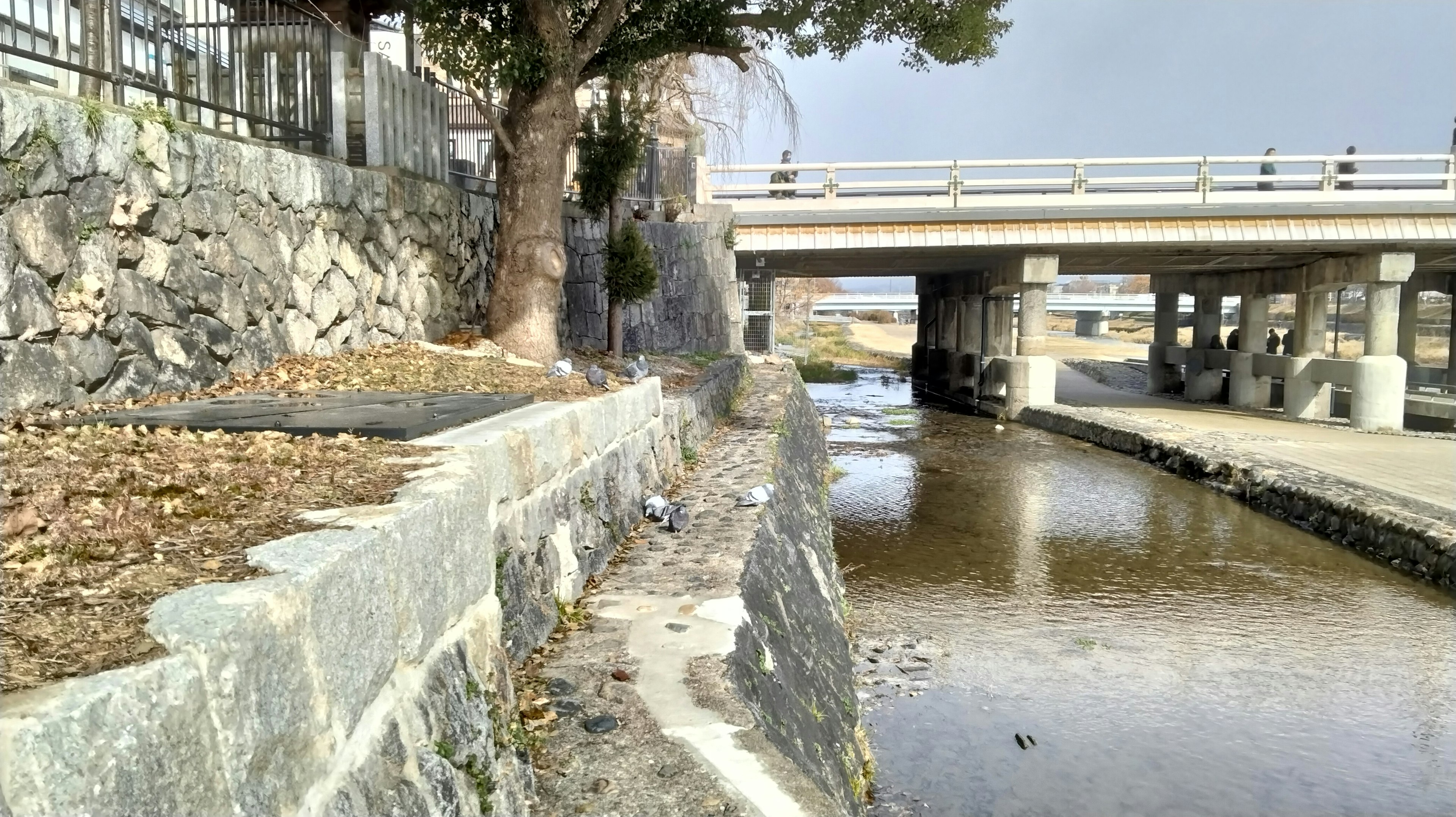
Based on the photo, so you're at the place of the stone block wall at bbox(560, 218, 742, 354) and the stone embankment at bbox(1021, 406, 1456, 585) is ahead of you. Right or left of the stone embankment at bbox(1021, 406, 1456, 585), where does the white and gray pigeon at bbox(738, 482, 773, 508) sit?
right

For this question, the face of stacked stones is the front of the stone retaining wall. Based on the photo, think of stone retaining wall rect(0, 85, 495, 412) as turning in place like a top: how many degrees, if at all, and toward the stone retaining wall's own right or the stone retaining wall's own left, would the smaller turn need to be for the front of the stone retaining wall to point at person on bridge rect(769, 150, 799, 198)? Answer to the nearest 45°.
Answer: approximately 90° to the stone retaining wall's own left

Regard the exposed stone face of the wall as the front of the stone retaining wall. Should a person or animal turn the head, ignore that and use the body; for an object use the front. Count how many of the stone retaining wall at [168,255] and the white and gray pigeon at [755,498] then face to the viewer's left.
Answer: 0

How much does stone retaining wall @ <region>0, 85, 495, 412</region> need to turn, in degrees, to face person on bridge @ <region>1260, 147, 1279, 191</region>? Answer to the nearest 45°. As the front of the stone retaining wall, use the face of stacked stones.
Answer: approximately 90° to its left

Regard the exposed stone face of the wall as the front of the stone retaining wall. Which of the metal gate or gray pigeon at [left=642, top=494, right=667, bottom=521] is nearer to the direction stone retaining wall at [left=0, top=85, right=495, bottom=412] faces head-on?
the gray pigeon

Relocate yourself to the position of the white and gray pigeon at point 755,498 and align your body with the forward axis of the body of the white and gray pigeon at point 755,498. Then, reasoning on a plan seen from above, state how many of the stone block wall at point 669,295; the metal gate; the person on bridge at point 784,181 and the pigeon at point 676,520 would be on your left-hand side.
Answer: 3

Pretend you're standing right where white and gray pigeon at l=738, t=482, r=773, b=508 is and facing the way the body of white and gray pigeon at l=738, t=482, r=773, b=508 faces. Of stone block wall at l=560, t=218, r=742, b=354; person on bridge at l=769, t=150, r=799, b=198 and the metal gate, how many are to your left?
3

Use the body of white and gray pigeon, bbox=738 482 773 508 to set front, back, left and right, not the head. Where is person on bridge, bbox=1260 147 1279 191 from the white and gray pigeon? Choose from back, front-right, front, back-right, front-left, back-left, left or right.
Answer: front-left

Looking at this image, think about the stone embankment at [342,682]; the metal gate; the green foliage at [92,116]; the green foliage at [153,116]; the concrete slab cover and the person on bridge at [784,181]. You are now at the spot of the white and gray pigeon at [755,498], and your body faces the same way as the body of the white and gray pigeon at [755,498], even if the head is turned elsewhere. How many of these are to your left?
2

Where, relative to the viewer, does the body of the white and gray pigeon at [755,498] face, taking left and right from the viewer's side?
facing to the right of the viewer

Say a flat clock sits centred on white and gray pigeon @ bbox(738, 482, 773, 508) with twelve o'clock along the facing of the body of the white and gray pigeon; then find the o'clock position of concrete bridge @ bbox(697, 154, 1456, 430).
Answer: The concrete bridge is roughly at 10 o'clock from the white and gray pigeon.

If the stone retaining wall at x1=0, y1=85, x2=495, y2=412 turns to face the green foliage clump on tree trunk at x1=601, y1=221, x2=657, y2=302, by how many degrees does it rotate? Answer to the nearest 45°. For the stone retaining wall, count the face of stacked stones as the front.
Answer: approximately 90° to its left

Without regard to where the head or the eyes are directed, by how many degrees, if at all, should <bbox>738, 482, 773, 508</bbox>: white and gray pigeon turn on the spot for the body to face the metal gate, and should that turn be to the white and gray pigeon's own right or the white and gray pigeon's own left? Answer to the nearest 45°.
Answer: approximately 90° to the white and gray pigeon's own left

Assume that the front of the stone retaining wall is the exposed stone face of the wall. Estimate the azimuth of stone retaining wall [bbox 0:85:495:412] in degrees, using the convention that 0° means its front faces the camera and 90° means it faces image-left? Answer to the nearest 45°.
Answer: approximately 315°
